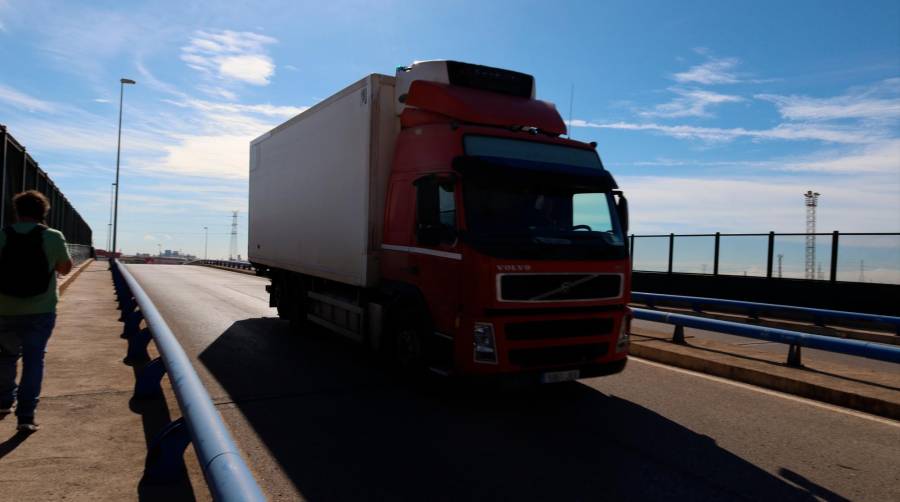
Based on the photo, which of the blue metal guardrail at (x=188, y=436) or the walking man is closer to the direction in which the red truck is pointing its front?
the blue metal guardrail

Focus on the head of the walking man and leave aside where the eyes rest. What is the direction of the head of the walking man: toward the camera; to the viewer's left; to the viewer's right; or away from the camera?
away from the camera

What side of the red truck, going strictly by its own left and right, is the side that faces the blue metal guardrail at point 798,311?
left

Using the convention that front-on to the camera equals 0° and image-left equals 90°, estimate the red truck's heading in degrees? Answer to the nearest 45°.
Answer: approximately 315°

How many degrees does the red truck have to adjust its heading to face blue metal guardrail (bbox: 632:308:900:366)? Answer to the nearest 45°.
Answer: approximately 45° to its left

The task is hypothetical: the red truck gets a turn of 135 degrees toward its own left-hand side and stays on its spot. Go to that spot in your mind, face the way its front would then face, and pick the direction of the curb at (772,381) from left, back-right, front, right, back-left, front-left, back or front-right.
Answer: right

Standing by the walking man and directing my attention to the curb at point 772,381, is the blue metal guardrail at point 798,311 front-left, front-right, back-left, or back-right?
front-left
